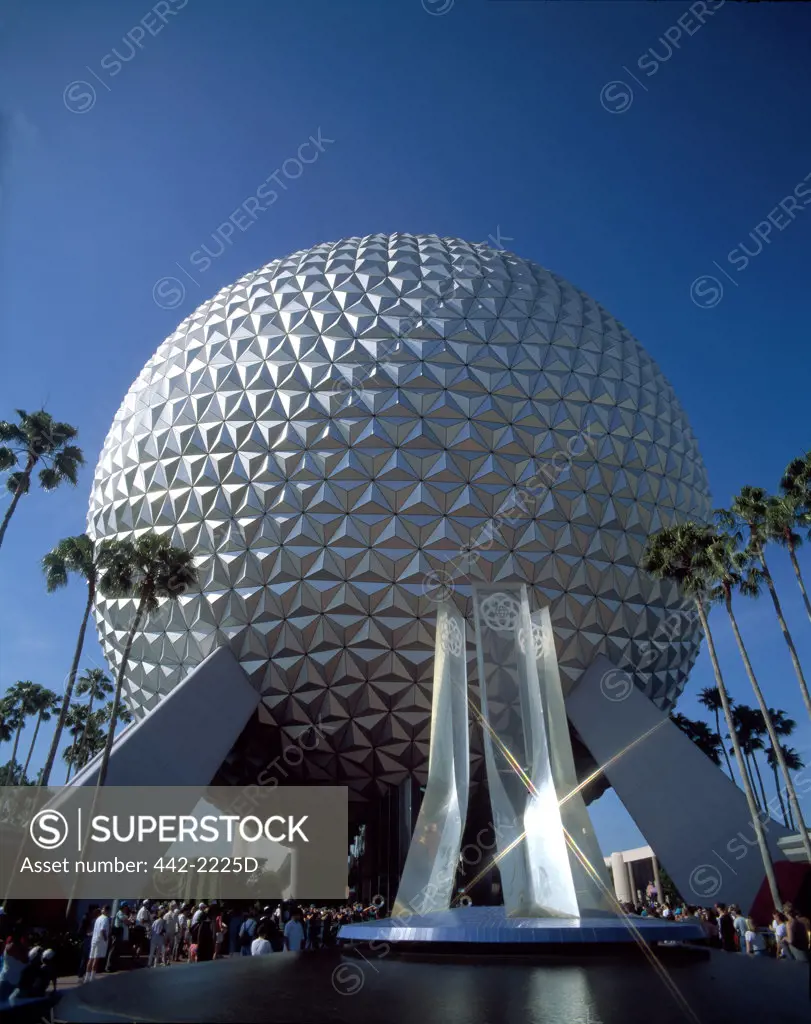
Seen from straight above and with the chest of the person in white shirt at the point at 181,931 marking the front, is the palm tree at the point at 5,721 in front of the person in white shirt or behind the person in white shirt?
in front

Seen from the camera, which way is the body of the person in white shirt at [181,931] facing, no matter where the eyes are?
away from the camera

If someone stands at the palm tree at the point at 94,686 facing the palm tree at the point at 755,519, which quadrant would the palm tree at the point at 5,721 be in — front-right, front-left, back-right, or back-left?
back-right
